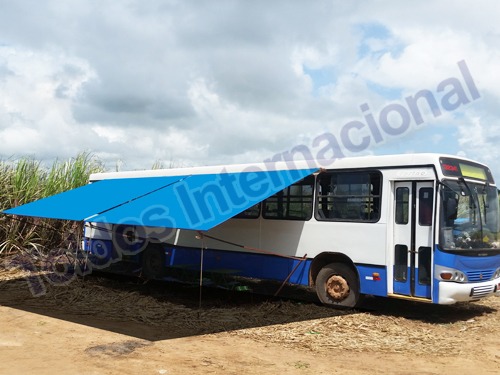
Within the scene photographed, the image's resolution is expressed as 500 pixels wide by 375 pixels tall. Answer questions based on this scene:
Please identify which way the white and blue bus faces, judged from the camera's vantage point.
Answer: facing the viewer and to the right of the viewer

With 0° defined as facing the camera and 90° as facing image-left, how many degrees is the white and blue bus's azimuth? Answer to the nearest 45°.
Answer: approximately 315°
